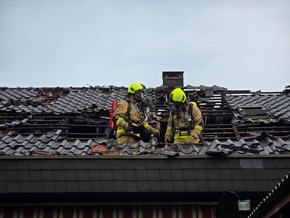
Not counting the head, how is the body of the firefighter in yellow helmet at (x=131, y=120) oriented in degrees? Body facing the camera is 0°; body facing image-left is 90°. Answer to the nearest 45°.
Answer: approximately 315°
